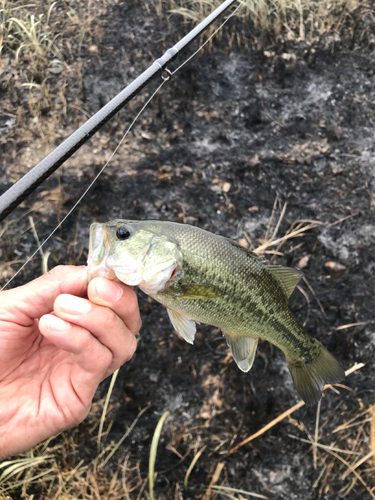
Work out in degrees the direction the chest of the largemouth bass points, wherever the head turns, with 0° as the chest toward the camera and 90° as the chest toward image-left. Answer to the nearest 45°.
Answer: approximately 90°

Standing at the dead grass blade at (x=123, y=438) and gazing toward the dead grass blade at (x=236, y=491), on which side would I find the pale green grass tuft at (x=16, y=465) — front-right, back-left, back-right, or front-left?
back-right
